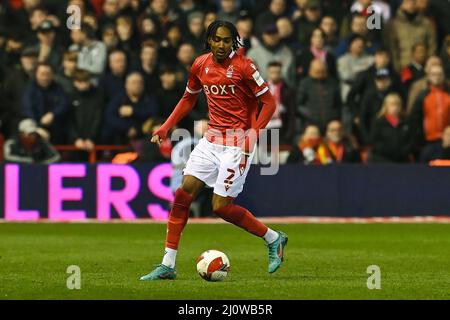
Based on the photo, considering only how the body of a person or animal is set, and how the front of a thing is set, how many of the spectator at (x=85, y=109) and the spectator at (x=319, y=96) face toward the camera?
2

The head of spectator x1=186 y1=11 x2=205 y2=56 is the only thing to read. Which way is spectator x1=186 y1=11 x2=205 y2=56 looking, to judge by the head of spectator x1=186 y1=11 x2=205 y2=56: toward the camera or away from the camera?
toward the camera

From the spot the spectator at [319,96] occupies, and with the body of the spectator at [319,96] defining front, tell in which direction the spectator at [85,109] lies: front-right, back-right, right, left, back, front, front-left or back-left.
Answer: right

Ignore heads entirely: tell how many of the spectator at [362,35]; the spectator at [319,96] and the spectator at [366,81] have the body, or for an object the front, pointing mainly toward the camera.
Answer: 3

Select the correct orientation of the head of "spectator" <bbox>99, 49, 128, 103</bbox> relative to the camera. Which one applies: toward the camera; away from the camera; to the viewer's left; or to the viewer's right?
toward the camera

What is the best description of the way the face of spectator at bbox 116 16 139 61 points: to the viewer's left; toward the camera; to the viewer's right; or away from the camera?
toward the camera

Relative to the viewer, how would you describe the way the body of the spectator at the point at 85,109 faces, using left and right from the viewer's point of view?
facing the viewer

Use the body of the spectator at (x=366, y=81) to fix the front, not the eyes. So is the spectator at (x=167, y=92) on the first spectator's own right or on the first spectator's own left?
on the first spectator's own right

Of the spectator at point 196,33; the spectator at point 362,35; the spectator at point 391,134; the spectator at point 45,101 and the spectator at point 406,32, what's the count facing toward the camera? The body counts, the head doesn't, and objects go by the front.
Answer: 5

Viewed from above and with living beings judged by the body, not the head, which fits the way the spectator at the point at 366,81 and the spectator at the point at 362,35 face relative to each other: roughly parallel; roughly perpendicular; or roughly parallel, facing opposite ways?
roughly parallel

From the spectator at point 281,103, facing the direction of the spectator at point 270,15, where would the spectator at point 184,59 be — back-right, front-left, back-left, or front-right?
front-left

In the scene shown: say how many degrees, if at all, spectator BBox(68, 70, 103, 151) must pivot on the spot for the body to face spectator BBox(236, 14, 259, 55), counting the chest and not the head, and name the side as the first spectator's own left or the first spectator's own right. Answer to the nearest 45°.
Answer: approximately 90° to the first spectator's own left

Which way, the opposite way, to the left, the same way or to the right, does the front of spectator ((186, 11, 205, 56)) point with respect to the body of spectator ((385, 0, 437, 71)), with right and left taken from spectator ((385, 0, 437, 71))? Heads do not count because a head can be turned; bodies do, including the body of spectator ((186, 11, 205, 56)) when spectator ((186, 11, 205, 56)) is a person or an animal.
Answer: the same way

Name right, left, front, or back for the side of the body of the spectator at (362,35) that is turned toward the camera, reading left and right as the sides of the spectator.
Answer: front

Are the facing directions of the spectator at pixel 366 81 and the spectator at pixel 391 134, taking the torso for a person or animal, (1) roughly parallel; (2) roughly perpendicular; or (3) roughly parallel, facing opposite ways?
roughly parallel

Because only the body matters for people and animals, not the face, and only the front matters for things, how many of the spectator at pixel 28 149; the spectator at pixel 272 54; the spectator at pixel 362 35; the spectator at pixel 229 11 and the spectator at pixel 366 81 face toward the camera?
5

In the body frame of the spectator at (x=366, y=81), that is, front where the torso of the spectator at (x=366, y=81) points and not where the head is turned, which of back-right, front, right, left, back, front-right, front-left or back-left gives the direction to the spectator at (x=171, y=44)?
right

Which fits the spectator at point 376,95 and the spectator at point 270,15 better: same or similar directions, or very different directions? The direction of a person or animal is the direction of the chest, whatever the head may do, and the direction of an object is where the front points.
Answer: same or similar directions
